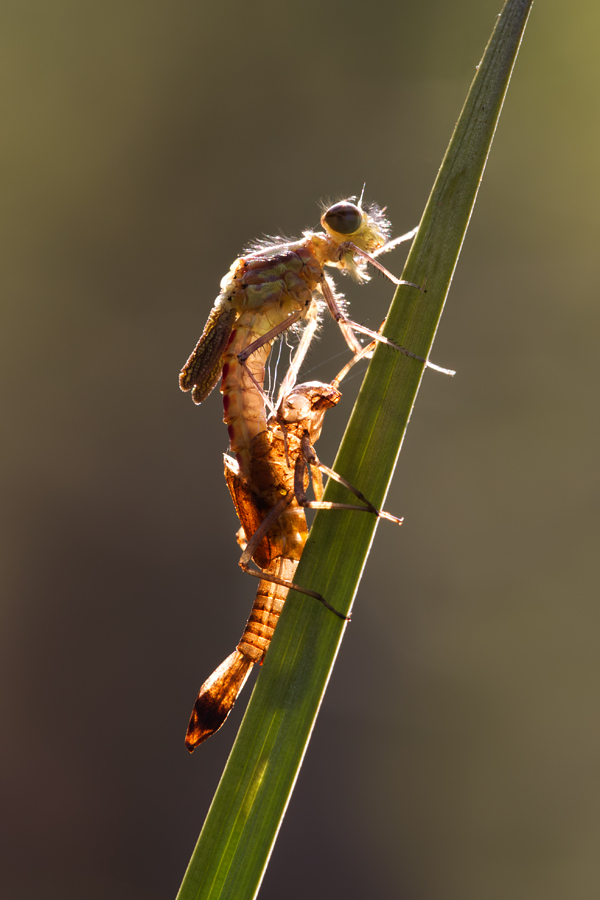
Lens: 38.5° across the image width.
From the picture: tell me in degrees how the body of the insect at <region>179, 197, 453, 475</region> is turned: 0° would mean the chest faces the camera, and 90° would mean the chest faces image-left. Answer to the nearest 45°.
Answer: approximately 270°

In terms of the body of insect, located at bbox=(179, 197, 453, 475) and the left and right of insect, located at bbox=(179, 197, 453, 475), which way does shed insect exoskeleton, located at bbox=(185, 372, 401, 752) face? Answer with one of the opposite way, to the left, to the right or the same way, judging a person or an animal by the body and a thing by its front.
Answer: the same way

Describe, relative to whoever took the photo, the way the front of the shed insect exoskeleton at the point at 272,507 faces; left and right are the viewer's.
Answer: facing to the right of the viewer

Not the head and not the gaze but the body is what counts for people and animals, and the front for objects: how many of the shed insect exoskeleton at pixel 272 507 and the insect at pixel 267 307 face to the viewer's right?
2
